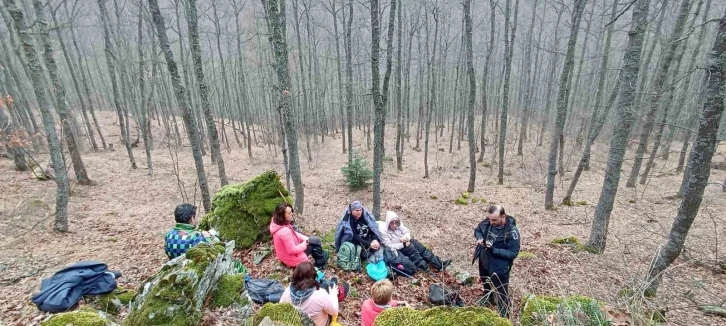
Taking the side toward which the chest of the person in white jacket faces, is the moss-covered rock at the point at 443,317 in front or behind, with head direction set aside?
in front

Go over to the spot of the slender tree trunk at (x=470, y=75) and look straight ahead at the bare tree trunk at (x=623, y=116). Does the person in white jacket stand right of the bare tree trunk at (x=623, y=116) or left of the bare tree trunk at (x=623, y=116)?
right

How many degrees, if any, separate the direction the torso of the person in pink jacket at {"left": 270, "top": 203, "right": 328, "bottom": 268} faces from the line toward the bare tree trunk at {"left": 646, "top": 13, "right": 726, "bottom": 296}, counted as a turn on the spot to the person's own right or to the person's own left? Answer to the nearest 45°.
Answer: approximately 45° to the person's own right

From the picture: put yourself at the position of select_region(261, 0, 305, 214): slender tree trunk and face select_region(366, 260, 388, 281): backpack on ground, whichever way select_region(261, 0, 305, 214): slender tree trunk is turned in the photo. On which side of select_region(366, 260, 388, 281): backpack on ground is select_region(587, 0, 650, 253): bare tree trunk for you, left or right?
left

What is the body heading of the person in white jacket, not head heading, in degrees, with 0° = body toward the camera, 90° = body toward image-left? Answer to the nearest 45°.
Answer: approximately 315°

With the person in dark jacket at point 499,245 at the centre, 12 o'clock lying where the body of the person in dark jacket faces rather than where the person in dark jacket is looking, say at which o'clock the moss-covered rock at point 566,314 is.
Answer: The moss-covered rock is roughly at 10 o'clock from the person in dark jacket.

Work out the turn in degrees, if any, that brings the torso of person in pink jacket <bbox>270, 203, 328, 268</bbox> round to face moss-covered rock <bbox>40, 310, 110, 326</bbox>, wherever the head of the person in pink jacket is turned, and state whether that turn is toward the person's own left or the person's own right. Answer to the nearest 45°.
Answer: approximately 135° to the person's own right

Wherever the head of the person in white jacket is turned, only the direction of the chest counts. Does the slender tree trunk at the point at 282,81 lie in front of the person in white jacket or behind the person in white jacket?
behind

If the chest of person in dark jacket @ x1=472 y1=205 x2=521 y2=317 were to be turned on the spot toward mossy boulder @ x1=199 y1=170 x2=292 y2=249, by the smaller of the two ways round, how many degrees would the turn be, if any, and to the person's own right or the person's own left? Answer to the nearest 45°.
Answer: approximately 45° to the person's own right

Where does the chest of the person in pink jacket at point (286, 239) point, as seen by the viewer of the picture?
to the viewer's right

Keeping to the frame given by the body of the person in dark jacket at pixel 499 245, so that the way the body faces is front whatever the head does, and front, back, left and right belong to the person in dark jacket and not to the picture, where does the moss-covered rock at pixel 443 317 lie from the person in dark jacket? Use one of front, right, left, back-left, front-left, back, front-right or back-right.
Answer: front-left

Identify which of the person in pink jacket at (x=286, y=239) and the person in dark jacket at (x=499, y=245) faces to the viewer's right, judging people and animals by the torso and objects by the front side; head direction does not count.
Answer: the person in pink jacket

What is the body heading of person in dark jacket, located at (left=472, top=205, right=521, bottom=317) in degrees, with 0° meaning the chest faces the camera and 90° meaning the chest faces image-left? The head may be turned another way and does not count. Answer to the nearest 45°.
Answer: approximately 45°

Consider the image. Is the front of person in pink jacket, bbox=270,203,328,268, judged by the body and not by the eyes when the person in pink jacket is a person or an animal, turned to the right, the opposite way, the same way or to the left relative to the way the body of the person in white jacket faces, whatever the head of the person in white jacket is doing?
to the left

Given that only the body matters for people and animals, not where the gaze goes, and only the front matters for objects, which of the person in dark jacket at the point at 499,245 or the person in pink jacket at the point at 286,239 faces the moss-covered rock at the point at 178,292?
the person in dark jacket

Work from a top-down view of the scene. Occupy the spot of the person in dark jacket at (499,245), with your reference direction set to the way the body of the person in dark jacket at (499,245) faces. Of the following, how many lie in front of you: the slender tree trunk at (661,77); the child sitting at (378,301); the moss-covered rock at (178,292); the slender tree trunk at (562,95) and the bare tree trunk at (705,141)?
2
